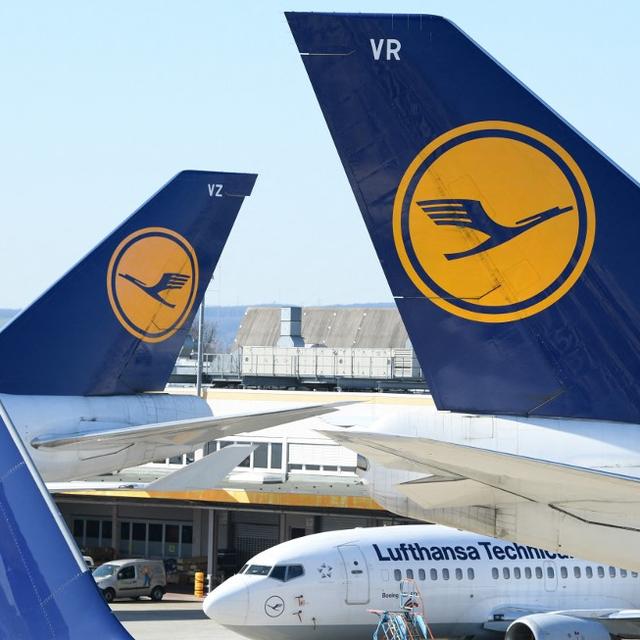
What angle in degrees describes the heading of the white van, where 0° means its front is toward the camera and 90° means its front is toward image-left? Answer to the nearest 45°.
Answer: approximately 45°

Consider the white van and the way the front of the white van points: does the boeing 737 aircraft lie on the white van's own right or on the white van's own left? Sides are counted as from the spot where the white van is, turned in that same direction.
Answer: on the white van's own left

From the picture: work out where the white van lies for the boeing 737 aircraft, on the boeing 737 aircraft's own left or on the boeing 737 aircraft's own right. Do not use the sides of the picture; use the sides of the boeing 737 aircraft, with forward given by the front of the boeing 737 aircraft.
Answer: on the boeing 737 aircraft's own right

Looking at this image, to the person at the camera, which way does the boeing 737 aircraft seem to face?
facing the viewer and to the left of the viewer

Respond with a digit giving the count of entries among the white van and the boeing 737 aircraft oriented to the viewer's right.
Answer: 0

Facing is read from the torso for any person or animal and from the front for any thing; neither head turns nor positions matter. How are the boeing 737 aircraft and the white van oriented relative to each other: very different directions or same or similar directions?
same or similar directions
